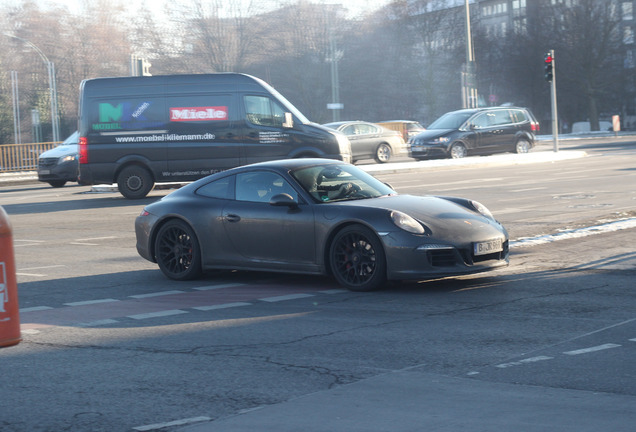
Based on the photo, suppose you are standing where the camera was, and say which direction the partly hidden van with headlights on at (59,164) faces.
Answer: facing the viewer and to the left of the viewer

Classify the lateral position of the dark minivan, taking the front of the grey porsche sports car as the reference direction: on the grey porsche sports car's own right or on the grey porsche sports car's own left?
on the grey porsche sports car's own left

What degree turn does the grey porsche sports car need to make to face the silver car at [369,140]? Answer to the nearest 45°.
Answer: approximately 135° to its left

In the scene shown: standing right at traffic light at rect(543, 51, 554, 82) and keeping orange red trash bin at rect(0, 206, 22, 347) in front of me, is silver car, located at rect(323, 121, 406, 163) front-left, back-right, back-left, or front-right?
front-right

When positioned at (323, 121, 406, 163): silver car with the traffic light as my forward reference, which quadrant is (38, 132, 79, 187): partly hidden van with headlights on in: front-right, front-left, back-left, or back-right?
back-right

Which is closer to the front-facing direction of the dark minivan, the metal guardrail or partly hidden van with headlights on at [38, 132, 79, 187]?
the partly hidden van with headlights on

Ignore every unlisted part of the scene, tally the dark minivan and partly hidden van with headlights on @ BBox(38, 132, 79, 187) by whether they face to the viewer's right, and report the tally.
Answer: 0

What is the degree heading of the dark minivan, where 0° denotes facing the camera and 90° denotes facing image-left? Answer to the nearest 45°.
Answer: approximately 45°

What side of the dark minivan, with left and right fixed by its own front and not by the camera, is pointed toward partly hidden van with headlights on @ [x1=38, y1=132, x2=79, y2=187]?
front

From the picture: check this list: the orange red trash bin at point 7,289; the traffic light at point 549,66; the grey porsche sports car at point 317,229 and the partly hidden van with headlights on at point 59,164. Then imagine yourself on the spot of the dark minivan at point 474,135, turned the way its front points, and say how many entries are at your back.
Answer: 1

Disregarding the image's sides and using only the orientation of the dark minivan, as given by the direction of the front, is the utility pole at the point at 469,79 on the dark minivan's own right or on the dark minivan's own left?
on the dark minivan's own right
